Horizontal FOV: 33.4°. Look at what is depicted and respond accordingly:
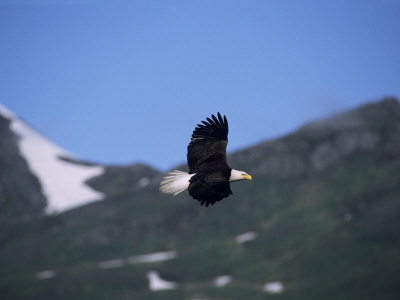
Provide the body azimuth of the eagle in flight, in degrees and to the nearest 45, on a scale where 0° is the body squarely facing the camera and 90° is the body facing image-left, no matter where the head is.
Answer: approximately 270°
